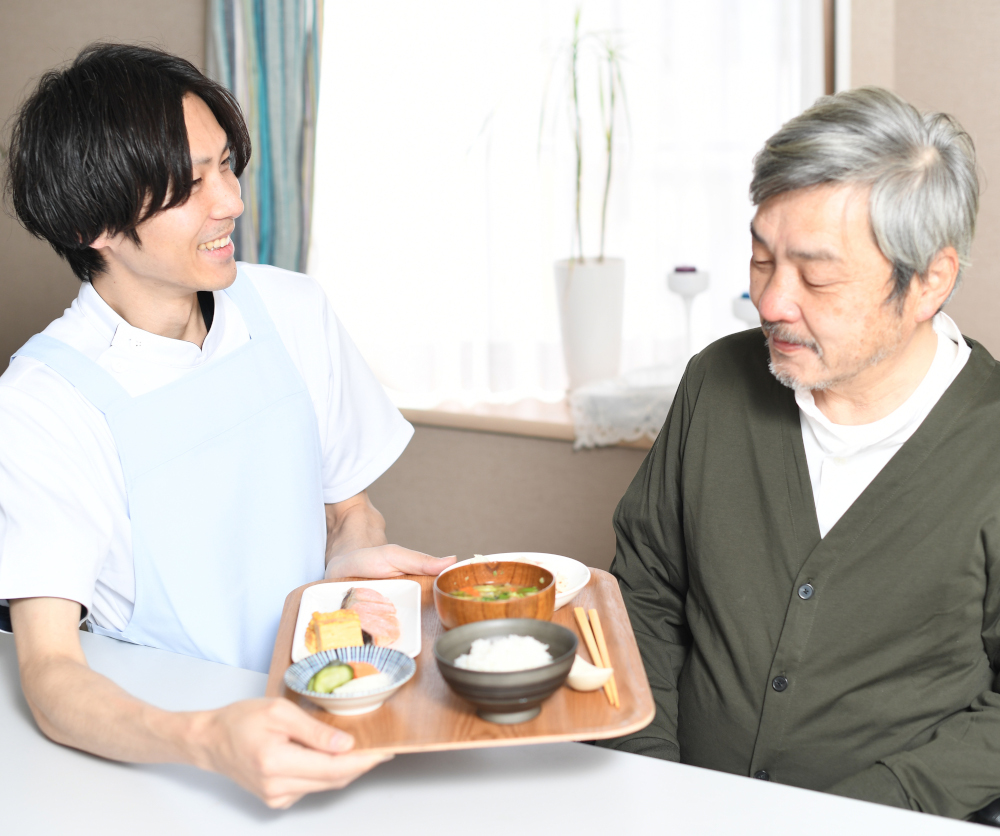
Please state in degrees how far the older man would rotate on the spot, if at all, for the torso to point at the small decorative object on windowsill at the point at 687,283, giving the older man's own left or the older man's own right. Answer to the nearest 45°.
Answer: approximately 135° to the older man's own right

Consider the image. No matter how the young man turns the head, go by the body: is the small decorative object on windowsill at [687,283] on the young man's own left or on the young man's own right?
on the young man's own left

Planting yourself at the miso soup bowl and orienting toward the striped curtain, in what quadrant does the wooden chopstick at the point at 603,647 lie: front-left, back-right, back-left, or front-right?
back-right

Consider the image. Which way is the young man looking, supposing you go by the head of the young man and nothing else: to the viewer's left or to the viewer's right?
to the viewer's right

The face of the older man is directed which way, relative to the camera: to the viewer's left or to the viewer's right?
to the viewer's left

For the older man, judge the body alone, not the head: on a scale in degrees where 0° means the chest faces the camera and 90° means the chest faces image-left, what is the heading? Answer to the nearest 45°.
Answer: approximately 45°
